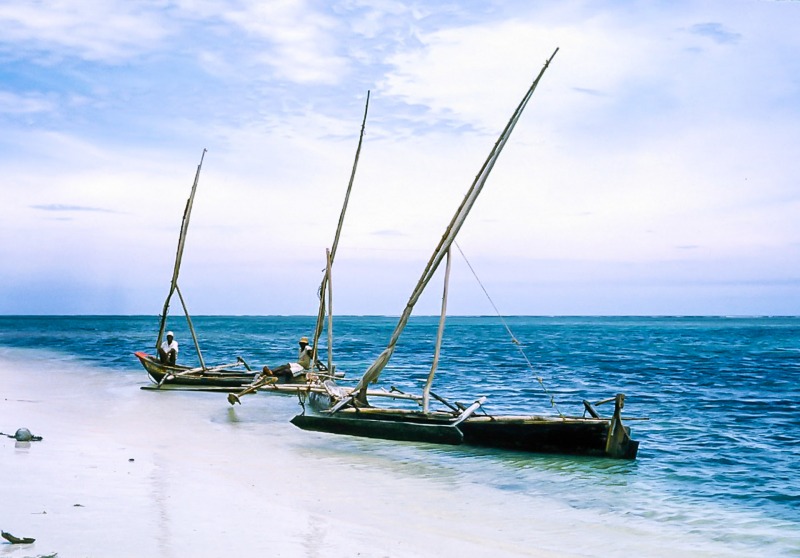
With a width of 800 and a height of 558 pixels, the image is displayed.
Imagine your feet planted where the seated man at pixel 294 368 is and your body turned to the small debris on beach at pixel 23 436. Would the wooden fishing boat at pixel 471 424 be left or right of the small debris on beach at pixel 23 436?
left

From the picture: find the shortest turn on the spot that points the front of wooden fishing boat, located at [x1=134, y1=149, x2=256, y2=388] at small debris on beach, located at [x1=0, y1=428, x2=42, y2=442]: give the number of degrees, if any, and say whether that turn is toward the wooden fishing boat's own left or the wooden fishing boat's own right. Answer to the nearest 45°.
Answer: approximately 90° to the wooden fishing boat's own left

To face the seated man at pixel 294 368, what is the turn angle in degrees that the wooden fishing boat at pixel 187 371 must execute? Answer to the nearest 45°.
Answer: approximately 135° to its left

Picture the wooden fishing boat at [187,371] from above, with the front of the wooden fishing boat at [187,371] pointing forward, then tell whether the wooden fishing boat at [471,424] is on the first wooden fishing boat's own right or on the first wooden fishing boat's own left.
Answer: on the first wooden fishing boat's own left

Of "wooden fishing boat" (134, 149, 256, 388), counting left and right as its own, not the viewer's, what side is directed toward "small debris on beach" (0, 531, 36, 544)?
left

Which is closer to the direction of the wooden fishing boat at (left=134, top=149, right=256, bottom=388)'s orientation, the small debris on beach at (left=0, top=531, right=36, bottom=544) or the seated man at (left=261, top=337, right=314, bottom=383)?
the small debris on beach

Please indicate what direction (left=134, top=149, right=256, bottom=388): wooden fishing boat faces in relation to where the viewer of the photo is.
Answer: facing to the left of the viewer
